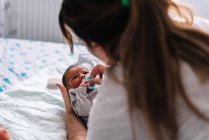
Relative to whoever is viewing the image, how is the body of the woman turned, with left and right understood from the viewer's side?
facing away from the viewer and to the left of the viewer

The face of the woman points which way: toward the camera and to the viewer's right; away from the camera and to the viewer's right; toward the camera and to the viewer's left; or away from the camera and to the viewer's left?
away from the camera and to the viewer's left
